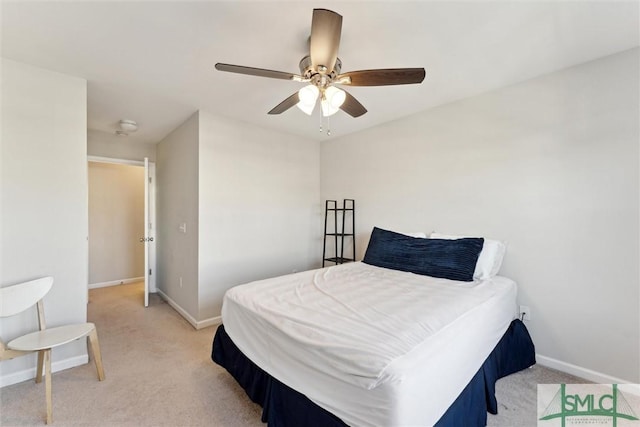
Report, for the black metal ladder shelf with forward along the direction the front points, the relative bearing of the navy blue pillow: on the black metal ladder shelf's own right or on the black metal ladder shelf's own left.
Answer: on the black metal ladder shelf's own left

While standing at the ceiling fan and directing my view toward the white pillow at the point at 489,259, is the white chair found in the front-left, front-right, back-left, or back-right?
back-left

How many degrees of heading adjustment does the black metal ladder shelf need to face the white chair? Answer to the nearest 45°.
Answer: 0° — it already faces it

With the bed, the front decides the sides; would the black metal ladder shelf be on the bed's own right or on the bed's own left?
on the bed's own right

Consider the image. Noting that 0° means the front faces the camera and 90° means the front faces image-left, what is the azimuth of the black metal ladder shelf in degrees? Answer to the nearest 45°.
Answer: approximately 45°

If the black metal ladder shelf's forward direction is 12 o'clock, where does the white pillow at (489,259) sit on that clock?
The white pillow is roughly at 9 o'clock from the black metal ladder shelf.

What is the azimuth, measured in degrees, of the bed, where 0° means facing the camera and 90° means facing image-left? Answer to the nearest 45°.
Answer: approximately 45°
